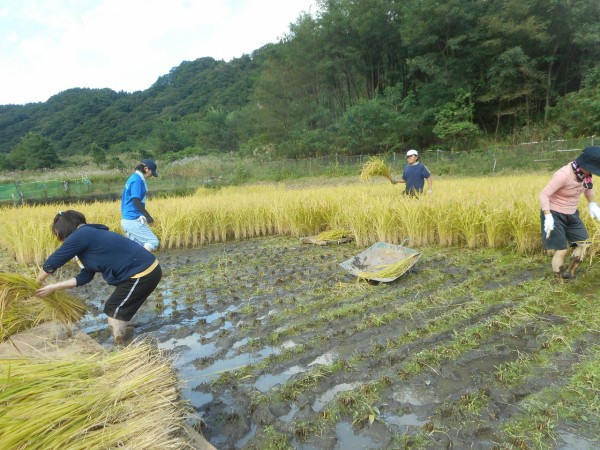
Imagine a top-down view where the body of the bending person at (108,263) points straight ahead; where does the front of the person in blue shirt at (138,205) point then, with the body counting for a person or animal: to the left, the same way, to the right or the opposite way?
the opposite way

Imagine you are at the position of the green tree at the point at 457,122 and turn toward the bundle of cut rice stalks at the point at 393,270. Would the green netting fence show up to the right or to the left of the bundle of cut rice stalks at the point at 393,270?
right

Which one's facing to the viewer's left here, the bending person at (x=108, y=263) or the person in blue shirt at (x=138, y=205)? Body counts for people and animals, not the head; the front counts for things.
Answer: the bending person

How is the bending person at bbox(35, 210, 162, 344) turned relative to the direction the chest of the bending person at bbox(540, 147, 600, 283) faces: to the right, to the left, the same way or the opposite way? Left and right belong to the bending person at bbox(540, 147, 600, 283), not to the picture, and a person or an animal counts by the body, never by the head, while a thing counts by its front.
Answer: to the right

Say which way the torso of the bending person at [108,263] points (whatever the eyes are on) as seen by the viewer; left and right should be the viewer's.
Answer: facing to the left of the viewer

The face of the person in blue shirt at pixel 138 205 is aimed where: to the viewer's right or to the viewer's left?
to the viewer's right

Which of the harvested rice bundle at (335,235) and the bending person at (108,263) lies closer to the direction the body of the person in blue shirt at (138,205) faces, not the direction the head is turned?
the harvested rice bundle

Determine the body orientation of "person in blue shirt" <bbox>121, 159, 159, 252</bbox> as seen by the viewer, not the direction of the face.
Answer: to the viewer's right
